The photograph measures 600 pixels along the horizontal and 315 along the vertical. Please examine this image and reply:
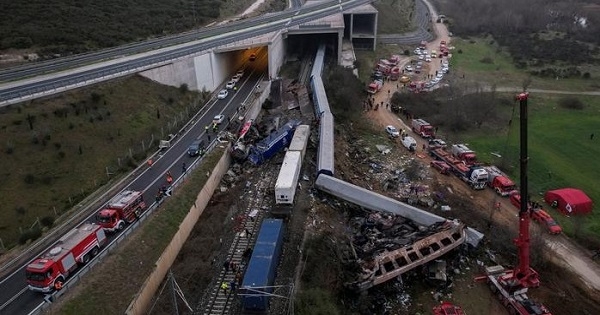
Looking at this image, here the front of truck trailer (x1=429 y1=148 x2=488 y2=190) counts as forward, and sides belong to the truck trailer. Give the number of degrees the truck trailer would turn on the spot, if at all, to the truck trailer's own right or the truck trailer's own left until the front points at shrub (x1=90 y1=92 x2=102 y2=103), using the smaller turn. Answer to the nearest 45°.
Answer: approximately 135° to the truck trailer's own right

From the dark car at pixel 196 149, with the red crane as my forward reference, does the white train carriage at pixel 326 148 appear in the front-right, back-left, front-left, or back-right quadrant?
front-left

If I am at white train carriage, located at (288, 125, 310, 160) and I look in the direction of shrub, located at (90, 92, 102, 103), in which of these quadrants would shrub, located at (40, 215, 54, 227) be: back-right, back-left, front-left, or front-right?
front-left

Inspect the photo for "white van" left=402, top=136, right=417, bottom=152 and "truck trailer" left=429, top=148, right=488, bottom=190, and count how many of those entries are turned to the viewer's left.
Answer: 0

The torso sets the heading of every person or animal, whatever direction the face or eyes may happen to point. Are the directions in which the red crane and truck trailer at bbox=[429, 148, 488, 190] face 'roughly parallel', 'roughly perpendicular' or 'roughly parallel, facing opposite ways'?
roughly parallel

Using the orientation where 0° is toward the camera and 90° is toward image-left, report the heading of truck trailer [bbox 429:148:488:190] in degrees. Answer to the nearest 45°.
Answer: approximately 315°

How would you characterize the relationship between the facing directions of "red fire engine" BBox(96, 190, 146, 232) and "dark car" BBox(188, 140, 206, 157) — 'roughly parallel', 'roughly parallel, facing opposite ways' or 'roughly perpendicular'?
roughly parallel
